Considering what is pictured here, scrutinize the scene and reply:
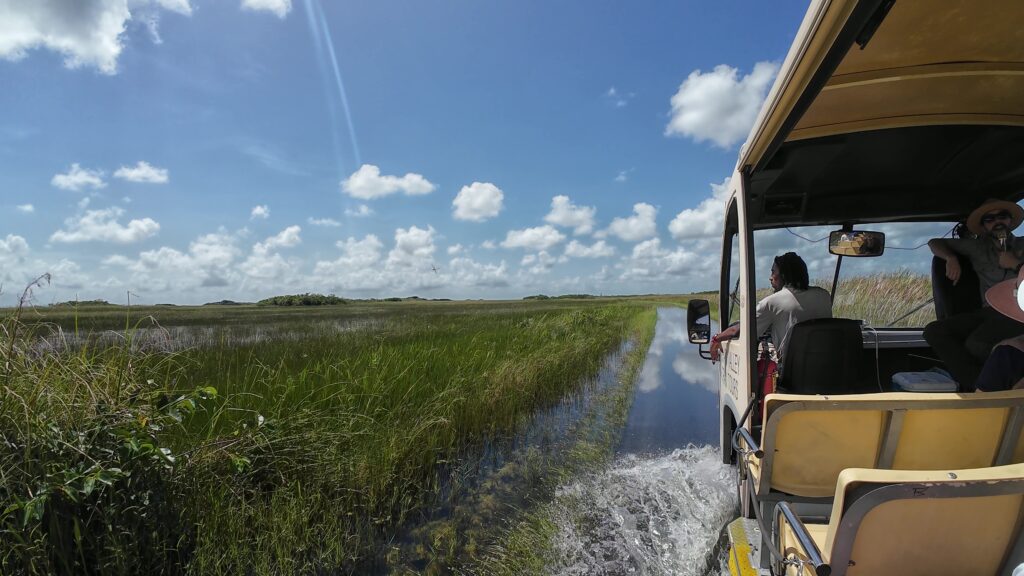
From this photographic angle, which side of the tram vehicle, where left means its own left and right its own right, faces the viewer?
back

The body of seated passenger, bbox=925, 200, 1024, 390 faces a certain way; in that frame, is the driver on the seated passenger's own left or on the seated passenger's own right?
on the seated passenger's own right

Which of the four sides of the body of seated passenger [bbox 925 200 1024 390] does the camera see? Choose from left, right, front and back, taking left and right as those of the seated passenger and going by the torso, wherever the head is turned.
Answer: front
